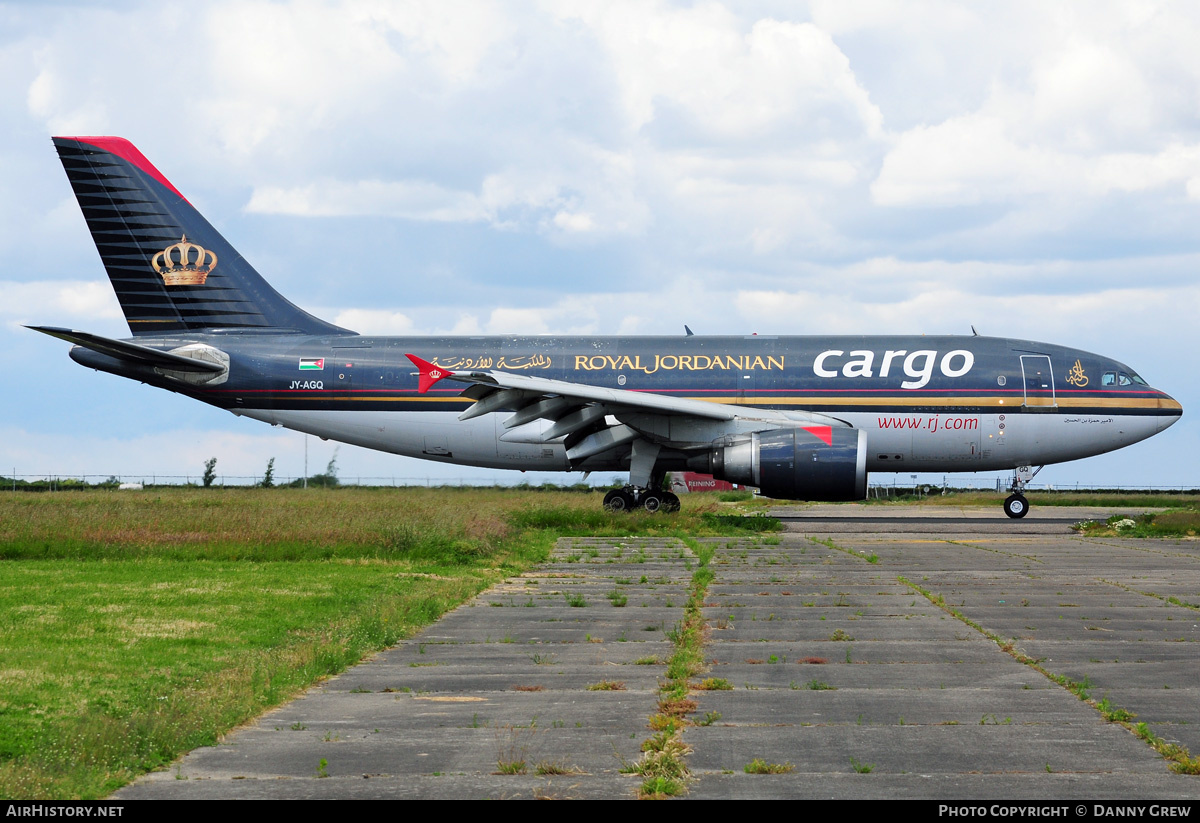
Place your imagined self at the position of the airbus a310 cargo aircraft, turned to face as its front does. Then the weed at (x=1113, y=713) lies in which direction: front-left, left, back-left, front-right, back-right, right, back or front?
right

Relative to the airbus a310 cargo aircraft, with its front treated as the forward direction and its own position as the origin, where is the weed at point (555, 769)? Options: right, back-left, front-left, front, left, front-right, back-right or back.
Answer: right

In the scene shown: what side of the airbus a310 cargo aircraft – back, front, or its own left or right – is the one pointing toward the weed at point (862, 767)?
right

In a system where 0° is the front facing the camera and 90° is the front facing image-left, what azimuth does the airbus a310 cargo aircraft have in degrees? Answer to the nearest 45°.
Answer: approximately 270°

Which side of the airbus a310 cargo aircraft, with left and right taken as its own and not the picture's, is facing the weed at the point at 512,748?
right

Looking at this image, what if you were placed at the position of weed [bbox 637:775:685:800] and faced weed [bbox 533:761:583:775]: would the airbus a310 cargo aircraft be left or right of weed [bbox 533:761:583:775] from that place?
right

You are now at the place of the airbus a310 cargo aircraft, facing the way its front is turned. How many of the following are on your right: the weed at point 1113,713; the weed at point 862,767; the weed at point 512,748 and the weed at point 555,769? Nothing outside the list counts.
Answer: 4
